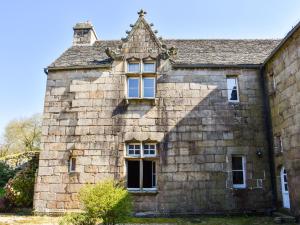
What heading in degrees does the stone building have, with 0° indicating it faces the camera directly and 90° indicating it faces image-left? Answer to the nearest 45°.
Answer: approximately 0°

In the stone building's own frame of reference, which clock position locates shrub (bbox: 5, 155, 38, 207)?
The shrub is roughly at 3 o'clock from the stone building.

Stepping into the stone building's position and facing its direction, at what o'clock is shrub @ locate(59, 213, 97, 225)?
The shrub is roughly at 1 o'clock from the stone building.

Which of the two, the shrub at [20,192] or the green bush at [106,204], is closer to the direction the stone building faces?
the green bush

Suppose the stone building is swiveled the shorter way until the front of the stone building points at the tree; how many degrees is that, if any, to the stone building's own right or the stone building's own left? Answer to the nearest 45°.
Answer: approximately 135° to the stone building's own right

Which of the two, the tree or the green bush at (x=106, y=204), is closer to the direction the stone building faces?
the green bush

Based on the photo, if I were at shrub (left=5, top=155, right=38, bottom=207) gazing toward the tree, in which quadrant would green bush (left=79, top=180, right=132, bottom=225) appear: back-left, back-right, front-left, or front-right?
back-right
